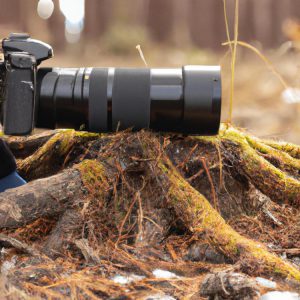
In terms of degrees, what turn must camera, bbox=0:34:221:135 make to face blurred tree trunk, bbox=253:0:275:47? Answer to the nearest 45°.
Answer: approximately 90° to its left

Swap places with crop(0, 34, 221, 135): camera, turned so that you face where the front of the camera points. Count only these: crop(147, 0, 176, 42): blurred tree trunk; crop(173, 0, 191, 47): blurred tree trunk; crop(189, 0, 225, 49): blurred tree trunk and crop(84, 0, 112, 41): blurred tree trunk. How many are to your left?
4

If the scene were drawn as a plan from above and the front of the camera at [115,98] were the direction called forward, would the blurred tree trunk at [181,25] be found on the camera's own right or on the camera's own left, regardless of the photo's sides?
on the camera's own left

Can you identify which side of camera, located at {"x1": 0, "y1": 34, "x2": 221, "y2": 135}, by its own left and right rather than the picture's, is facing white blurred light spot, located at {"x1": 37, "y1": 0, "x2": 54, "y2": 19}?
left

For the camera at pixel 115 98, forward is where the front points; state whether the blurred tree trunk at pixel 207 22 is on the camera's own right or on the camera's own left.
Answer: on the camera's own left

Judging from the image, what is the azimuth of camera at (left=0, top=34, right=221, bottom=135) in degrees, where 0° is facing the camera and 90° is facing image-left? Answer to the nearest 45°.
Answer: approximately 270°

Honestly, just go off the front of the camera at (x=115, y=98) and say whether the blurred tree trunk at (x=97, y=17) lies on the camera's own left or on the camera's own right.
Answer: on the camera's own left

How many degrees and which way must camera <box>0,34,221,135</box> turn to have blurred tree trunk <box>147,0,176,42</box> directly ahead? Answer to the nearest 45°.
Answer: approximately 90° to its left

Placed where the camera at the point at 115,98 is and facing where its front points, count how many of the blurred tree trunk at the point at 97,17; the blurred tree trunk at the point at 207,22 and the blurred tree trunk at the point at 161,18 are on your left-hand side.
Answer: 3
